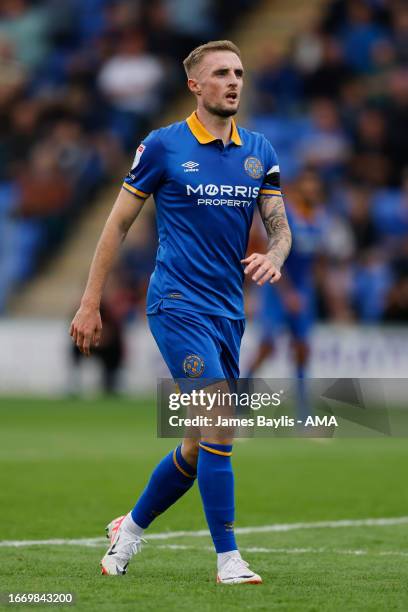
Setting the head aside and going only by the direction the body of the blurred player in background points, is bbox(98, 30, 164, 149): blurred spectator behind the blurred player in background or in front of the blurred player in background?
behind

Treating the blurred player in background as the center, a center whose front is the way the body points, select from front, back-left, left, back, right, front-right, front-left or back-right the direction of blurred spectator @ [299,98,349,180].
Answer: back-left

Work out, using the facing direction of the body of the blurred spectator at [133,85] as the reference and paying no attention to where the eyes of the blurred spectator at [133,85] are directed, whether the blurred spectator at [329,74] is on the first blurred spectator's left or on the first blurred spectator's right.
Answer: on the first blurred spectator's left

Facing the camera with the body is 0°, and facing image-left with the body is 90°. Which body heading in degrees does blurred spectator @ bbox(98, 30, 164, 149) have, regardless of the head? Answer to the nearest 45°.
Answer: approximately 0°

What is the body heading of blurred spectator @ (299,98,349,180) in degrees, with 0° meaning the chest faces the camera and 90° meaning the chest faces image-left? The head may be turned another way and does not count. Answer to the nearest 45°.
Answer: approximately 0°

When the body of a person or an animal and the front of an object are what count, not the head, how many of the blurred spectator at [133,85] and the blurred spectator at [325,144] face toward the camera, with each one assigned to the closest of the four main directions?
2

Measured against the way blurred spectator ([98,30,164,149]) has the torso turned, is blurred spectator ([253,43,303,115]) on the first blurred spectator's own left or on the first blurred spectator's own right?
on the first blurred spectator's own left

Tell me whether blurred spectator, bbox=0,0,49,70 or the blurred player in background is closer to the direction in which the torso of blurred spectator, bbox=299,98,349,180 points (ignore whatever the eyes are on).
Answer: the blurred player in background

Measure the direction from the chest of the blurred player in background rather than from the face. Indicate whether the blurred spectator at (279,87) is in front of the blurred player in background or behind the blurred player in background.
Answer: behind
